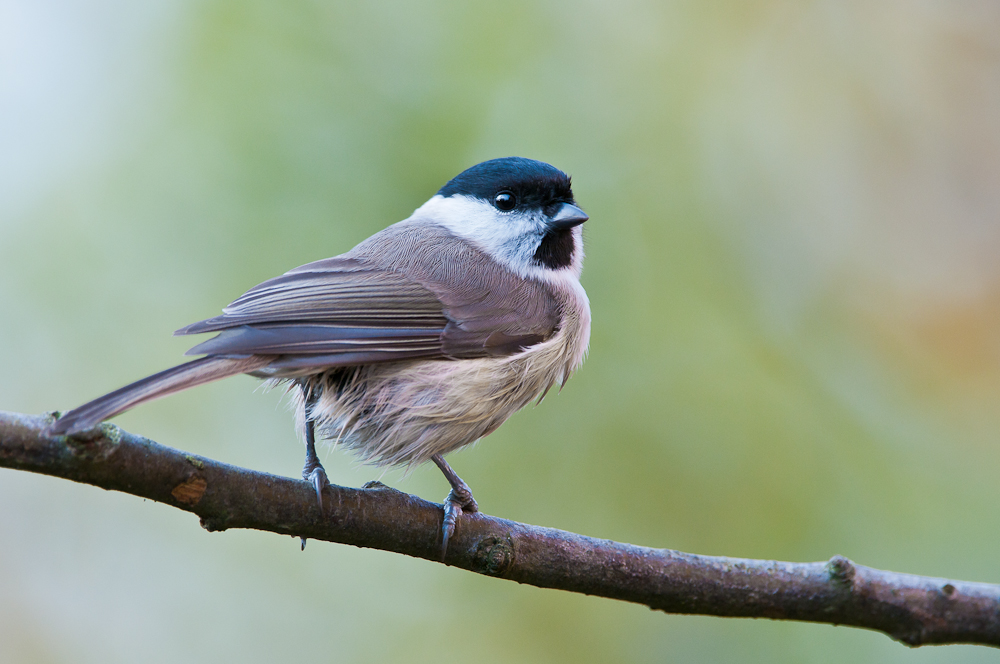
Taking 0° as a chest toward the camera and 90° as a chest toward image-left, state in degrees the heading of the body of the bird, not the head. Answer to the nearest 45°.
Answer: approximately 270°
